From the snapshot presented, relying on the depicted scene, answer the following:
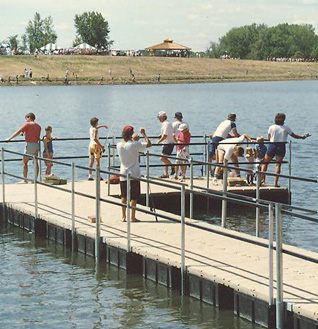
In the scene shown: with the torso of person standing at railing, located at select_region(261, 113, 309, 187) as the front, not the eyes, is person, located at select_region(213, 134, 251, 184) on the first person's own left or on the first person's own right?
on the first person's own left

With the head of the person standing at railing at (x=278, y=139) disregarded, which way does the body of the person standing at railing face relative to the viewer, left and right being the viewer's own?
facing away from the viewer

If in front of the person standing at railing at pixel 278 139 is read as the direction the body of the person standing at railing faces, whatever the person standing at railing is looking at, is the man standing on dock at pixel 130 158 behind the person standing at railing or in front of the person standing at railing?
behind

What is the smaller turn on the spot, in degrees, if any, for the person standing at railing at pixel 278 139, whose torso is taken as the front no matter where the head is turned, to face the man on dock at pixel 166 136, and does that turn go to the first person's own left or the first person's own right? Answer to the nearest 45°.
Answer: approximately 90° to the first person's own left
